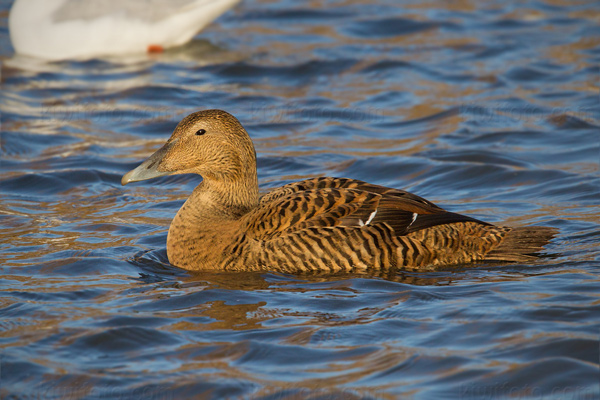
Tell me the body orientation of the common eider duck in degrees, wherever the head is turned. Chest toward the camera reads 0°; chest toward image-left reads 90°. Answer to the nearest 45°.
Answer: approximately 90°

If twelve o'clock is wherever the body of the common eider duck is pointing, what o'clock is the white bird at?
The white bird is roughly at 2 o'clock from the common eider duck.

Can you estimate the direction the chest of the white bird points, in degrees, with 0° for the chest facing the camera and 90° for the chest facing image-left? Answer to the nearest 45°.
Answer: approximately 90°

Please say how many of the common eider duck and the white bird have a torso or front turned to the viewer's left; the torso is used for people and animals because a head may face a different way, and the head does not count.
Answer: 2

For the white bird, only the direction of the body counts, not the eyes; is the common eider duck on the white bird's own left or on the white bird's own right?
on the white bird's own left
